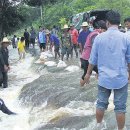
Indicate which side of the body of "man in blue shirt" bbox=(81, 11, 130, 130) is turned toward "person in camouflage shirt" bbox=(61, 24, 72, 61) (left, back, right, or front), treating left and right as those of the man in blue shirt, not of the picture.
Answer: front

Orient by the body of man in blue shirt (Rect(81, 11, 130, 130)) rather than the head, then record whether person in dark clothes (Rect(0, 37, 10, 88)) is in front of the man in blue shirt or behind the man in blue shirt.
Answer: in front

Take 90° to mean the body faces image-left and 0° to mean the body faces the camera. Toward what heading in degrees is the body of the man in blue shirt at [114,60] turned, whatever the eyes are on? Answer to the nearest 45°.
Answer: approximately 180°

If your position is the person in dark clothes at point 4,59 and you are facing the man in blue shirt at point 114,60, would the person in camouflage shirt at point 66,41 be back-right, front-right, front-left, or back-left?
back-left
